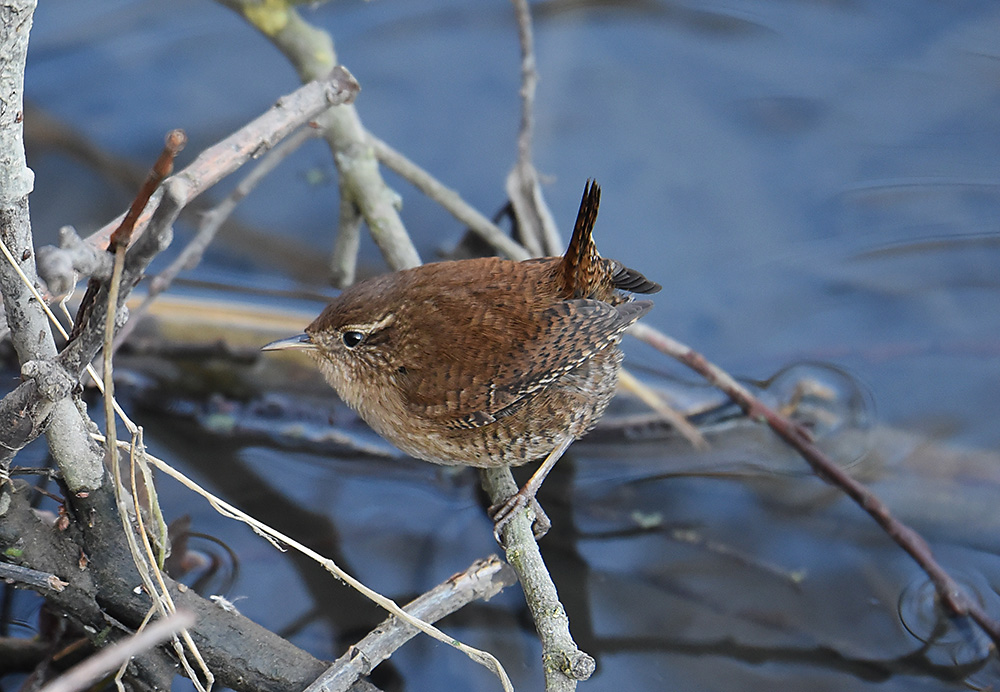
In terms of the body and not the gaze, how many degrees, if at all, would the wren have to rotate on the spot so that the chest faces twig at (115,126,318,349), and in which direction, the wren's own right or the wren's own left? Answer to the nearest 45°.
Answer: approximately 45° to the wren's own right

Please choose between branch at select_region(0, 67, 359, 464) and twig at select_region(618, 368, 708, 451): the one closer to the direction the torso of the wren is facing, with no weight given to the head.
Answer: the branch

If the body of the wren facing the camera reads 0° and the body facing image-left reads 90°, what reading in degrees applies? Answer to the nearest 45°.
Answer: approximately 90°

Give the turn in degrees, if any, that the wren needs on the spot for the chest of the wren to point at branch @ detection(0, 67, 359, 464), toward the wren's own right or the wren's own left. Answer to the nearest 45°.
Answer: approximately 45° to the wren's own left

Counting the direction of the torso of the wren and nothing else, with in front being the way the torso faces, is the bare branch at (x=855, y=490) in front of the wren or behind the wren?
behind

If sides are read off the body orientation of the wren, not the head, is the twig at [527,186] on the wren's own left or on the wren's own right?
on the wren's own right

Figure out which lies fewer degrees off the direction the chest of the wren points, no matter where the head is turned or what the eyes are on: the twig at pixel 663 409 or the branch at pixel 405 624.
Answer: the branch

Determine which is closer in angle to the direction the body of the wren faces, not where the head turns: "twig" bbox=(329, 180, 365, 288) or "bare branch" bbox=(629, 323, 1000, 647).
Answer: the twig

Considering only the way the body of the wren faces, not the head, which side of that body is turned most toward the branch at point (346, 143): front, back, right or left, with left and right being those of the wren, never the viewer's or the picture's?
right

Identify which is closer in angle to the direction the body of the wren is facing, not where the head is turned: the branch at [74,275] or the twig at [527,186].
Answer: the branch

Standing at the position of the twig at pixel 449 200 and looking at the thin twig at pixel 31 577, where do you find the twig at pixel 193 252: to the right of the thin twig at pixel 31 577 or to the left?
right
